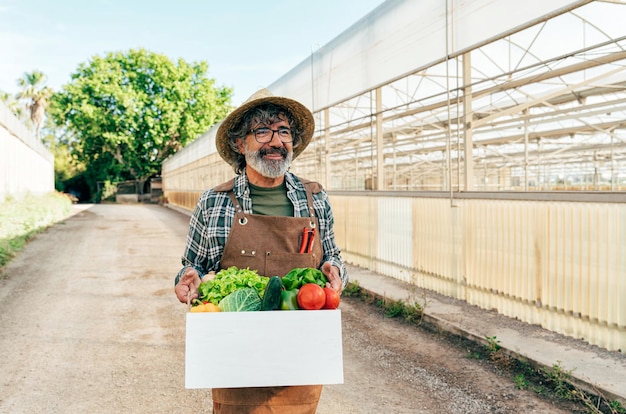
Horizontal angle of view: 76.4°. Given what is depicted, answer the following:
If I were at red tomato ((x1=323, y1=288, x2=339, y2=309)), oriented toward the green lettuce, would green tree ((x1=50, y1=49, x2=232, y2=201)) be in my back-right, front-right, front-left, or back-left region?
front-right

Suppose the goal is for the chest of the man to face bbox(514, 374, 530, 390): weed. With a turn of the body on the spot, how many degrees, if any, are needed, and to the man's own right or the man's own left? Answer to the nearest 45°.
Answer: approximately 135° to the man's own left

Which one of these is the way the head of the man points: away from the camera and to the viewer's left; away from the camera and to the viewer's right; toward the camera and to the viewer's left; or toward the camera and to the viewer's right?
toward the camera and to the viewer's right

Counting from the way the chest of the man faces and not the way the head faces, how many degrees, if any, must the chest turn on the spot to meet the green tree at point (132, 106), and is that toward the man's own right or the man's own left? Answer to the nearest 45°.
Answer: approximately 180°

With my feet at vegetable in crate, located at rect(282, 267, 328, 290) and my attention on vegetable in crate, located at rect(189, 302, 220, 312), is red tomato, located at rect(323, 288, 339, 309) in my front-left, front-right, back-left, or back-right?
back-left

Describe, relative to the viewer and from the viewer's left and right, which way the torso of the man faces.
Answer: facing the viewer
